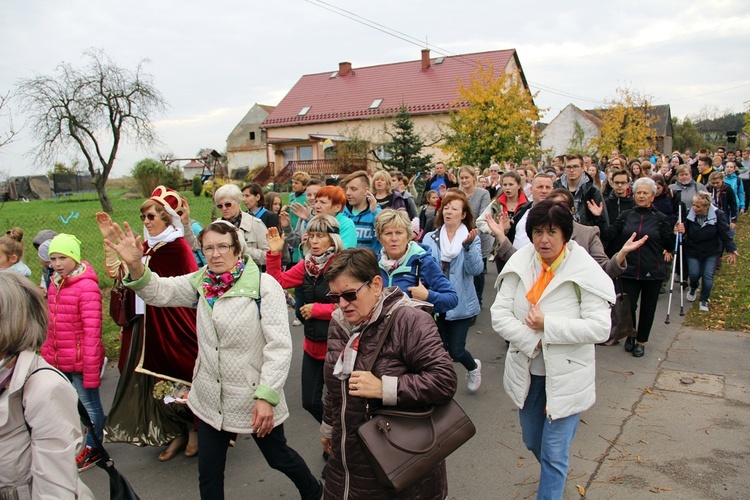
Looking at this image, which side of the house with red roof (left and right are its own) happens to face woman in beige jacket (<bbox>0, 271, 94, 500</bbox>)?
front

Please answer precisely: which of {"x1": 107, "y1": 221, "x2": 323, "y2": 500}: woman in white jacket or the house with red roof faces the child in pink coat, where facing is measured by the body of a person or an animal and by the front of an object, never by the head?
the house with red roof

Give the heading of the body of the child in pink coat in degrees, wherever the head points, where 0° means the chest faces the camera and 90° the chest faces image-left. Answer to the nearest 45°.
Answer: approximately 45°

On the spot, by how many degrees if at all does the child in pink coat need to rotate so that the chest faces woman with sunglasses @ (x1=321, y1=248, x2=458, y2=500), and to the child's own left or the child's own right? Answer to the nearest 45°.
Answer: approximately 90° to the child's own left

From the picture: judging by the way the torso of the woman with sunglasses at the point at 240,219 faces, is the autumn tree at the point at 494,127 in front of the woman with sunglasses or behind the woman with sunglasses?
behind

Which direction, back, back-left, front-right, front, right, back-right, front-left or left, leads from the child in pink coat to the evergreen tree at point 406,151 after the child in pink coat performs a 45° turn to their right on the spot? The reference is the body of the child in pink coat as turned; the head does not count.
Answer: back-right

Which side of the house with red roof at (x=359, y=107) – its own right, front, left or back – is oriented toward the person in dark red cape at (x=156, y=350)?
front

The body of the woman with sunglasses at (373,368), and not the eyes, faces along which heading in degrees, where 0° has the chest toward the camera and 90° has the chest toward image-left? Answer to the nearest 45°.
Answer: approximately 45°

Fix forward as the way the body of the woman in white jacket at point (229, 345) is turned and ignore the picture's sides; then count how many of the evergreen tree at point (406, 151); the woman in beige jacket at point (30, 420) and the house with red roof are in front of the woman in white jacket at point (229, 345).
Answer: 1

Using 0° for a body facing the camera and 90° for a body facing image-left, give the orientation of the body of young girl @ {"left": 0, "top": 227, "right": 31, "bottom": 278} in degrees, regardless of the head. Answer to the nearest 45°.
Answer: approximately 45°

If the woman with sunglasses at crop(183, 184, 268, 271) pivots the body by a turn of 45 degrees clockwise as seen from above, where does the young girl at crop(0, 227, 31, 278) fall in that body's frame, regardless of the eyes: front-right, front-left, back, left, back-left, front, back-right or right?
front
